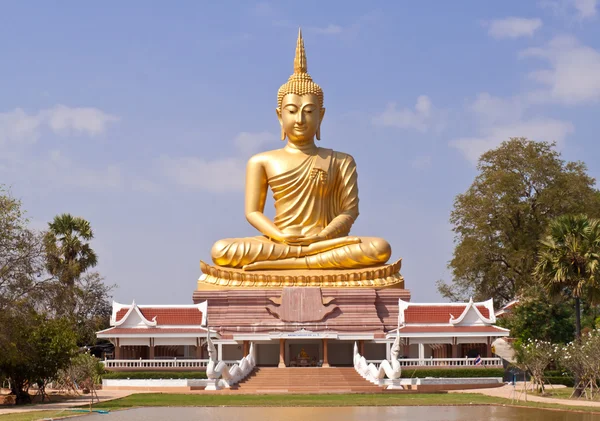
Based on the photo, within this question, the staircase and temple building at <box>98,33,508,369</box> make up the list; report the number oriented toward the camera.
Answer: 2

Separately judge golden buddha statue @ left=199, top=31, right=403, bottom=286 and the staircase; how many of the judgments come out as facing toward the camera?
2

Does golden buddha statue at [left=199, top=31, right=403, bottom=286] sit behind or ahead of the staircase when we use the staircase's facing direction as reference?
behind

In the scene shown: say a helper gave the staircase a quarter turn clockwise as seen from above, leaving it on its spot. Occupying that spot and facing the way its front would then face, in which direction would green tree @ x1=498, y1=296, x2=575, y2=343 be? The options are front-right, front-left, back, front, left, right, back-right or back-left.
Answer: back-right

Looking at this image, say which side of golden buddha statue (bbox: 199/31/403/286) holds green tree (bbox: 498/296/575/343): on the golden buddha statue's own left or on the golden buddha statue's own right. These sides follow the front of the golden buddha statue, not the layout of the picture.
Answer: on the golden buddha statue's own left

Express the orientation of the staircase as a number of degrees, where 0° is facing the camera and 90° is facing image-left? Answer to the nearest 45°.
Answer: approximately 0°

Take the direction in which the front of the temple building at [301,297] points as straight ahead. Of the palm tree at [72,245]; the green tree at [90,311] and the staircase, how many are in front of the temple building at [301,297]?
1

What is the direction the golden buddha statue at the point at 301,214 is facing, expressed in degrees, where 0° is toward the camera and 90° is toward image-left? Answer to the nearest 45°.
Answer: approximately 0°

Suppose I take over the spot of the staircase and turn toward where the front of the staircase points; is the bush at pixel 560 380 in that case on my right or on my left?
on my left
